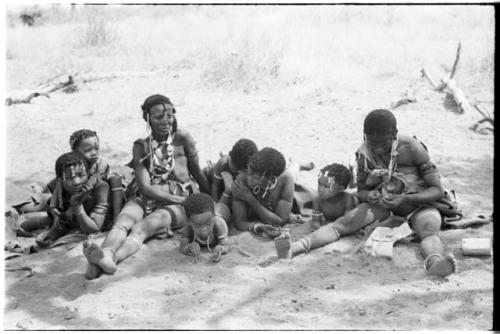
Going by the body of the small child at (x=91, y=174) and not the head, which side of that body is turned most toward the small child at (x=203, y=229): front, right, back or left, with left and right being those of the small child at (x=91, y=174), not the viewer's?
left

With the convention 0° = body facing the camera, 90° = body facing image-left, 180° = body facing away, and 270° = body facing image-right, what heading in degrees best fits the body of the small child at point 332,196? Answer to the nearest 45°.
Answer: approximately 45°

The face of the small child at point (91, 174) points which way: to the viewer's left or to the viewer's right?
to the viewer's right

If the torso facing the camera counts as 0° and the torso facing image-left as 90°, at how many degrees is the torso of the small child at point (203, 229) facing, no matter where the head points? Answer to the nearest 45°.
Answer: approximately 0°
